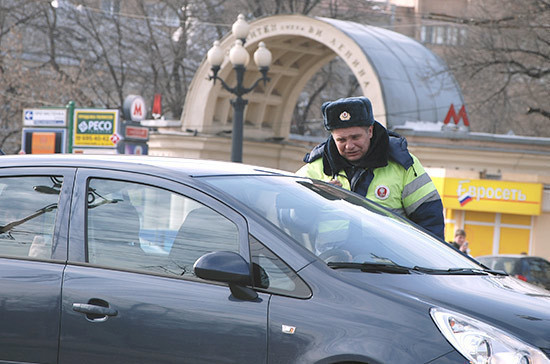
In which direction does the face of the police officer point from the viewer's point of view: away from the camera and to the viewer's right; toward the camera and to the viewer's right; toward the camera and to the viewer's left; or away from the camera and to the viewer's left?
toward the camera and to the viewer's left

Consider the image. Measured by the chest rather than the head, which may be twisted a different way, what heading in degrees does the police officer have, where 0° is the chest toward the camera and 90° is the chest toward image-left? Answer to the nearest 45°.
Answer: approximately 45°

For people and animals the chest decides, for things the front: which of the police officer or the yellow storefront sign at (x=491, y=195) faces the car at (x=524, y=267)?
the yellow storefront sign

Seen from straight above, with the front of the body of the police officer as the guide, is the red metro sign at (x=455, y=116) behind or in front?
behind

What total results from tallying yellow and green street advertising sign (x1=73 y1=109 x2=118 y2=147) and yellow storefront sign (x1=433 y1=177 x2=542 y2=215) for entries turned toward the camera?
2

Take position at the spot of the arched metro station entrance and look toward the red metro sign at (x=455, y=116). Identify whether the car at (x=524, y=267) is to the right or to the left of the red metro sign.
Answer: right

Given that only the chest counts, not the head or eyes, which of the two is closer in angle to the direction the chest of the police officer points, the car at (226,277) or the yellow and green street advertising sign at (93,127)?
the car

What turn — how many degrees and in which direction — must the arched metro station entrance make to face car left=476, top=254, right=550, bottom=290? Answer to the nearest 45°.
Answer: approximately 90° to its left

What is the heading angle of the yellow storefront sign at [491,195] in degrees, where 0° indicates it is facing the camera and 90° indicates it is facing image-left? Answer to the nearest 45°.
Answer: approximately 0°

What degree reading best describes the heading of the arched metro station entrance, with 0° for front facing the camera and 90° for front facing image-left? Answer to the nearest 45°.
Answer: approximately 45°

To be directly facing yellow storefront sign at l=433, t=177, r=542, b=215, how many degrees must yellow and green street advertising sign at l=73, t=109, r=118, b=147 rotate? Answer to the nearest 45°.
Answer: approximately 45° to its left
